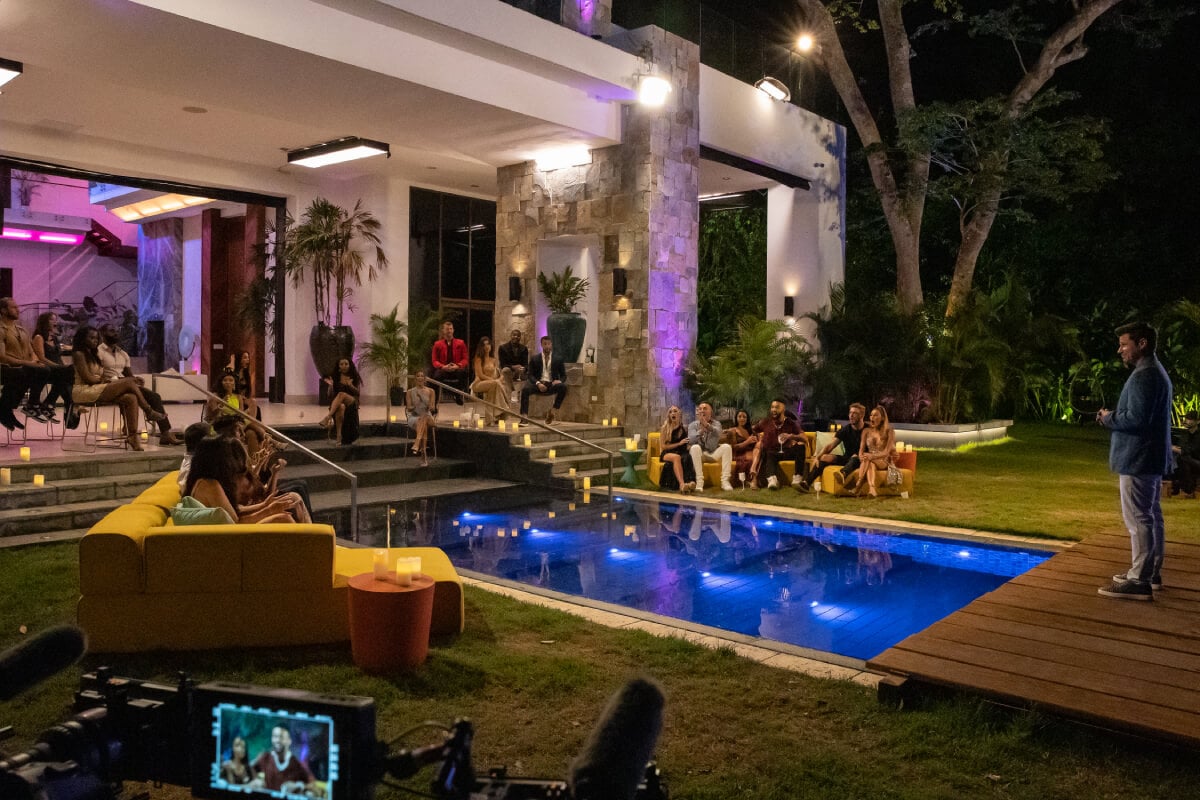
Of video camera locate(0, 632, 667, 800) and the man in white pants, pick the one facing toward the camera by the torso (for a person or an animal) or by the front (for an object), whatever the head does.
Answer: the man in white pants

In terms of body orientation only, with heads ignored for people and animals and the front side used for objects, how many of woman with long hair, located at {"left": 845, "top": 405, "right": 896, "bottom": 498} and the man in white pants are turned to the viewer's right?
0

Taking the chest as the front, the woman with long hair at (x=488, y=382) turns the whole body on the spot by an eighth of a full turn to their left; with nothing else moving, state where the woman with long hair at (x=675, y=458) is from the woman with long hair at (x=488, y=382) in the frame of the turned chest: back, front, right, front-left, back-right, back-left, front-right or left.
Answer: front-right

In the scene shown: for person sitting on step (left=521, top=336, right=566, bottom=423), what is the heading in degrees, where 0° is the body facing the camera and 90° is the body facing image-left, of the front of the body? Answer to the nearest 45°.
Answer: approximately 0°

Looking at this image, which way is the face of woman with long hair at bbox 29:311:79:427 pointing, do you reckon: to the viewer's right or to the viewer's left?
to the viewer's right

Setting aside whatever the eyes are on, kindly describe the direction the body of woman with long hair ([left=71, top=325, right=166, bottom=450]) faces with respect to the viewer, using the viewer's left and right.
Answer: facing to the right of the viewer

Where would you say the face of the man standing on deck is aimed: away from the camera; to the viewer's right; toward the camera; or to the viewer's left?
to the viewer's left

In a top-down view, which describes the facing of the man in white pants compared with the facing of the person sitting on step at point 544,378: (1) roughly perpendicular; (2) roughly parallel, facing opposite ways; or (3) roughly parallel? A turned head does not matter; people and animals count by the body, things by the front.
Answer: roughly parallel

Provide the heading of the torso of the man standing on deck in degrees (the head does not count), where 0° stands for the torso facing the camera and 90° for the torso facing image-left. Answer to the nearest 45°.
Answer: approximately 90°

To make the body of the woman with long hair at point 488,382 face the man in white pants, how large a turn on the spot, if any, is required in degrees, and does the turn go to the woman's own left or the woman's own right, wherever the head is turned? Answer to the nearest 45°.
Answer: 0° — they already face them

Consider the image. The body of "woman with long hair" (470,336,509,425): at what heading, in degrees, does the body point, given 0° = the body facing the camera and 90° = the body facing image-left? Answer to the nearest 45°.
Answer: approximately 315°

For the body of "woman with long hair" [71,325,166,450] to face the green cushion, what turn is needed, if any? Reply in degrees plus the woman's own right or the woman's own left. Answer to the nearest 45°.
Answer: approximately 90° to the woman's own right

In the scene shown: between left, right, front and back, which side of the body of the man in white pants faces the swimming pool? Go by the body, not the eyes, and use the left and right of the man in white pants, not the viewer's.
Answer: front

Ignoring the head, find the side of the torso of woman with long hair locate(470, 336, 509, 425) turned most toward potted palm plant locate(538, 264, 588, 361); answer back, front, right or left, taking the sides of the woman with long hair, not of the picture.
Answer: left

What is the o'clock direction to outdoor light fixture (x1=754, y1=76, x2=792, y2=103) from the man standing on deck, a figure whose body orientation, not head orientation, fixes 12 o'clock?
The outdoor light fixture is roughly at 2 o'clock from the man standing on deck.

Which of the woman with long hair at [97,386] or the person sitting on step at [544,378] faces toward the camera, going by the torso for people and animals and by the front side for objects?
the person sitting on step

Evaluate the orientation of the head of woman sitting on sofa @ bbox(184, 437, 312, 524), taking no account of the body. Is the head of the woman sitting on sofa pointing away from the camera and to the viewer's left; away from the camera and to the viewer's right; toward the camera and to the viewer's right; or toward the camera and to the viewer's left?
away from the camera and to the viewer's right

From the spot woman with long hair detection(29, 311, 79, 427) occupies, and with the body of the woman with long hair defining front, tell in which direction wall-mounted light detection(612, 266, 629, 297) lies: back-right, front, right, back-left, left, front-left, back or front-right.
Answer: front-left
